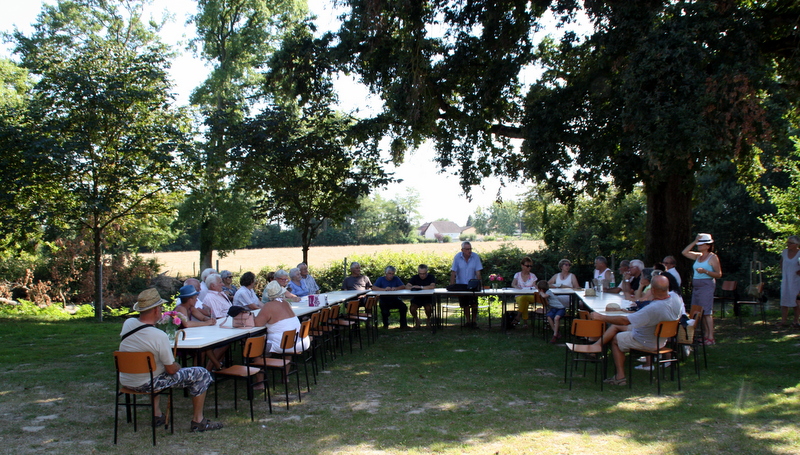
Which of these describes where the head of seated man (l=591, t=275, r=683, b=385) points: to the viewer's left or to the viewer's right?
to the viewer's left

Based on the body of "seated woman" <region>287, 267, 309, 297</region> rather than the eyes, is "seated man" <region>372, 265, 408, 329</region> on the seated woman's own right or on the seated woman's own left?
on the seated woman's own left

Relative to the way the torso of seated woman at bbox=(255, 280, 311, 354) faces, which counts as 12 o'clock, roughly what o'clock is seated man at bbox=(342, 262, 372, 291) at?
The seated man is roughly at 2 o'clock from the seated woman.

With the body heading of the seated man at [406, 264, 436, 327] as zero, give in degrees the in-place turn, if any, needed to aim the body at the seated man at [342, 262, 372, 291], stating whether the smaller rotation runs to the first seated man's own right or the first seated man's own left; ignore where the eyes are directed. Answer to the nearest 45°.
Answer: approximately 90° to the first seated man's own right

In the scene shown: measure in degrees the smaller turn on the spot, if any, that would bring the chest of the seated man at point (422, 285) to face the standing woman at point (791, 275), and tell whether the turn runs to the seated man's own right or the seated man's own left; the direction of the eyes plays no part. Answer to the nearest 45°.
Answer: approximately 90° to the seated man's own left

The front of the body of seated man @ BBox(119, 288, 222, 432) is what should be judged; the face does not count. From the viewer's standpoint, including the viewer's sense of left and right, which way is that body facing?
facing away from the viewer and to the right of the viewer

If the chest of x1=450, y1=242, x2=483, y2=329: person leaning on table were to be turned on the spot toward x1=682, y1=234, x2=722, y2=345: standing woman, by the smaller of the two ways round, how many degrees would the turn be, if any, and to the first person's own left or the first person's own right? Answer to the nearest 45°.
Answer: approximately 45° to the first person's own left
